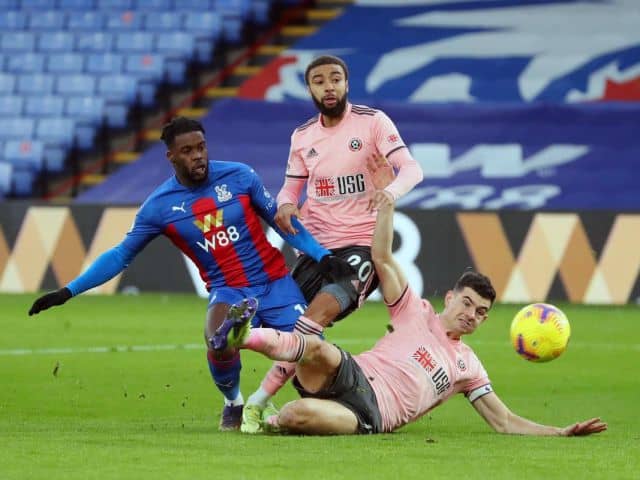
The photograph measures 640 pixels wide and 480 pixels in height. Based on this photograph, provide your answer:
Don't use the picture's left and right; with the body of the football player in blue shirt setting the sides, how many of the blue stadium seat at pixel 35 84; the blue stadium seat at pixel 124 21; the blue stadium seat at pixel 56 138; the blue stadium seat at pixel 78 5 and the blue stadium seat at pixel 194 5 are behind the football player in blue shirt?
5

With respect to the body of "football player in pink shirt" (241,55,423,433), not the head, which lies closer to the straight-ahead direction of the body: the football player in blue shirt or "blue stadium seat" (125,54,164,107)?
the football player in blue shirt

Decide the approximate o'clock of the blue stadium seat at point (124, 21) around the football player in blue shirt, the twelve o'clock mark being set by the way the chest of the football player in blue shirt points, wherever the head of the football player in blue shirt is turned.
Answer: The blue stadium seat is roughly at 6 o'clock from the football player in blue shirt.

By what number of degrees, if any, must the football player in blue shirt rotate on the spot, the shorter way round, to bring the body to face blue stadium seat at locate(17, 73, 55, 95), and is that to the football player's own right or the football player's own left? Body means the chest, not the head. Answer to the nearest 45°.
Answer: approximately 180°

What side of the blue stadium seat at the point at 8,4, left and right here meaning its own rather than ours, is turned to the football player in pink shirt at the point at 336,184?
front

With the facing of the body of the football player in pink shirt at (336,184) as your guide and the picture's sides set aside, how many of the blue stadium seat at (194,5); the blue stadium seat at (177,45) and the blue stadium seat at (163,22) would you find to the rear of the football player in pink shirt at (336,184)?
3

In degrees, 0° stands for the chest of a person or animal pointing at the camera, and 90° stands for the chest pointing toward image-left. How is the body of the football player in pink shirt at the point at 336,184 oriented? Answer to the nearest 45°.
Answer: approximately 0°

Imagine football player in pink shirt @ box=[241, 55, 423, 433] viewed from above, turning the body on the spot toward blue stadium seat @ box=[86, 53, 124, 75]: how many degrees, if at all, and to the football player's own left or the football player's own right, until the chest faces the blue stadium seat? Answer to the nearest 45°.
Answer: approximately 180°

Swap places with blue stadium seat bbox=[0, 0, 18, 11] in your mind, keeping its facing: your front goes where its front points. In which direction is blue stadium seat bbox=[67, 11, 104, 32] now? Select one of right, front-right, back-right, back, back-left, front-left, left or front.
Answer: front-left

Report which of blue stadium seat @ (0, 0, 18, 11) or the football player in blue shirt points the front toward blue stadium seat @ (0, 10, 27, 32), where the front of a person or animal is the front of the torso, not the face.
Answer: blue stadium seat @ (0, 0, 18, 11)

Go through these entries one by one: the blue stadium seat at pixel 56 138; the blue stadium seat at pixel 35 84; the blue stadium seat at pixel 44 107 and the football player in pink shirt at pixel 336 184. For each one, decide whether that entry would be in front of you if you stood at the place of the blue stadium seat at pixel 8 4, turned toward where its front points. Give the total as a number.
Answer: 4
